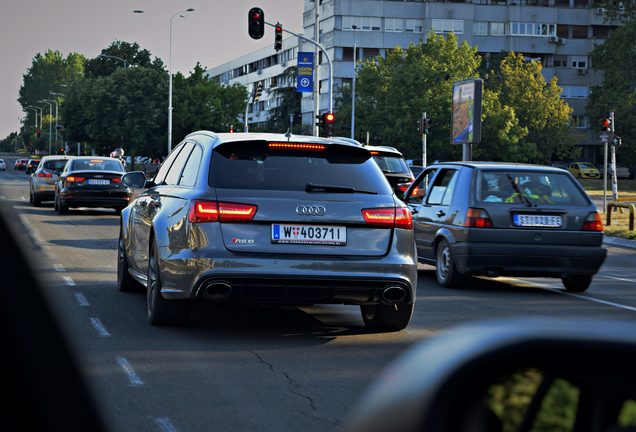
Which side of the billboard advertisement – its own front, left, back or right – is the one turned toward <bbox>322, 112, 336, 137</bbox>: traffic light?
right

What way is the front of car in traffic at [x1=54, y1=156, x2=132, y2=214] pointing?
away from the camera

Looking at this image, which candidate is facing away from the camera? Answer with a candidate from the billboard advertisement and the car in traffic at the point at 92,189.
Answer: the car in traffic

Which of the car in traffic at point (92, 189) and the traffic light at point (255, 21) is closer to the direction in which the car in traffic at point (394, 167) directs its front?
the traffic light

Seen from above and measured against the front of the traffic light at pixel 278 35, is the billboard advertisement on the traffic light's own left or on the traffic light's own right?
on the traffic light's own left

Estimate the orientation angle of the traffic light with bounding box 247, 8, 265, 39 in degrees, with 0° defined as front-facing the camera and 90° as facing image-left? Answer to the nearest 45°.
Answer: approximately 0°

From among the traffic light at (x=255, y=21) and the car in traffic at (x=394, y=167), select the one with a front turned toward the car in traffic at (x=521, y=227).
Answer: the traffic light

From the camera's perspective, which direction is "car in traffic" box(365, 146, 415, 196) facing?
away from the camera

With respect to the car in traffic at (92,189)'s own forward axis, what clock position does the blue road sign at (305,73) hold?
The blue road sign is roughly at 1 o'clock from the car in traffic.

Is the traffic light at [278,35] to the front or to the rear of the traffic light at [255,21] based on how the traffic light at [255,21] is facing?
to the rear

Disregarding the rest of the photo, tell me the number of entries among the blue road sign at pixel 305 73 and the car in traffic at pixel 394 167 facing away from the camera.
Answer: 1

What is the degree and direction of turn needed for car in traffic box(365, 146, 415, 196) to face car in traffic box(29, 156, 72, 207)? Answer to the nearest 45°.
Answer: approximately 45° to its left

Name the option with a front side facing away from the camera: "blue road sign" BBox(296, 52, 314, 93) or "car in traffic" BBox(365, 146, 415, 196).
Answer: the car in traffic

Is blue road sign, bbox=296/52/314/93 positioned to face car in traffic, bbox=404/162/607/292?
yes
